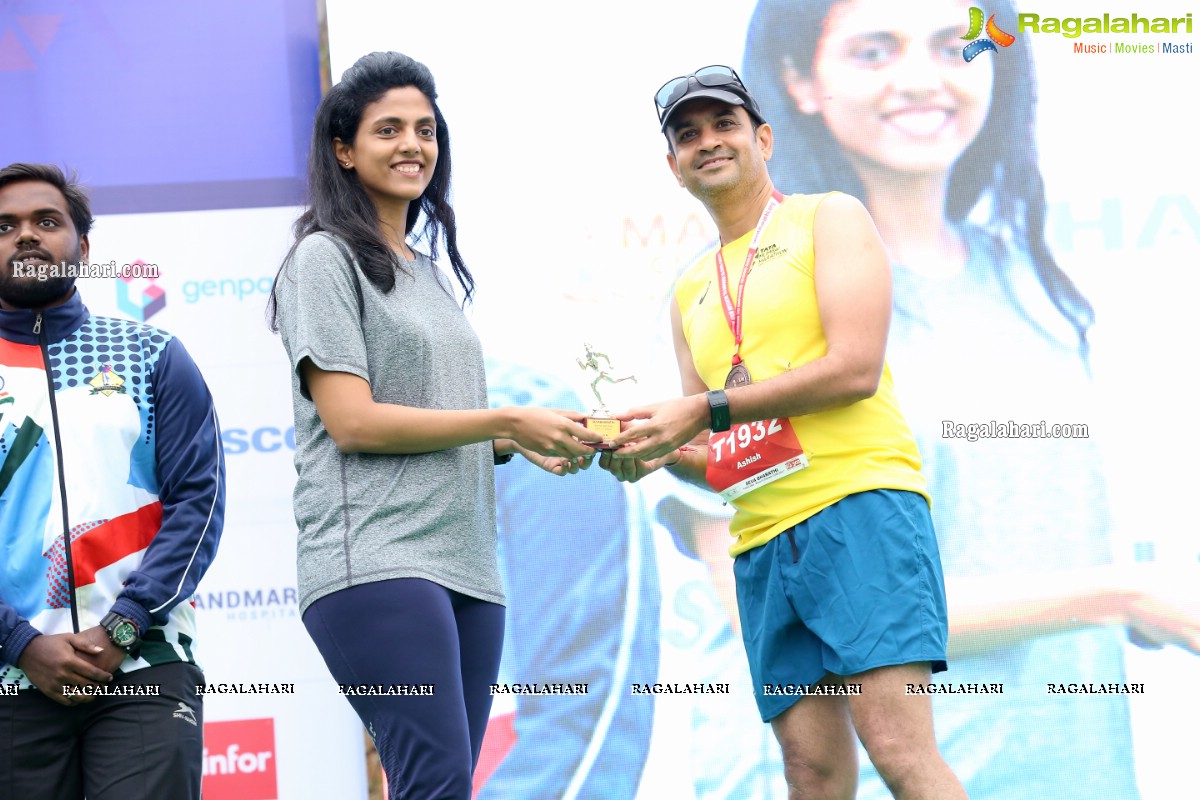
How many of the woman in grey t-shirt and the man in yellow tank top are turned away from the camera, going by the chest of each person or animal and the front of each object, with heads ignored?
0

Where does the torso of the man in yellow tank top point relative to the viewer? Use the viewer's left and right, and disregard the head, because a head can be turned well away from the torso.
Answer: facing the viewer and to the left of the viewer

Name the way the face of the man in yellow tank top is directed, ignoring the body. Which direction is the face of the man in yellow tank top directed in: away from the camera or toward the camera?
toward the camera

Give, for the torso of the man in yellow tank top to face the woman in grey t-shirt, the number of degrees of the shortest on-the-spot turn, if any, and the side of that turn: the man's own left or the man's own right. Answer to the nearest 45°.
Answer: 0° — they already face them

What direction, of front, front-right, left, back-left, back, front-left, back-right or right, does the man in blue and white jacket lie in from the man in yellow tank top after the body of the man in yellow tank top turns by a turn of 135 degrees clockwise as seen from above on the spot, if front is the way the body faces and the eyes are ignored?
left

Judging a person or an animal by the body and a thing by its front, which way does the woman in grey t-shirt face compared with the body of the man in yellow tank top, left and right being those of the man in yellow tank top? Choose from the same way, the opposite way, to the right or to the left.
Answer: to the left

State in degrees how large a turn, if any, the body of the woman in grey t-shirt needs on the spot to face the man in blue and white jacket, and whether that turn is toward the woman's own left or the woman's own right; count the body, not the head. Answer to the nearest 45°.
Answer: approximately 180°

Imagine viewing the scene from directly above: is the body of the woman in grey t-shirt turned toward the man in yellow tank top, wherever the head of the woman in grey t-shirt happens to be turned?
no
